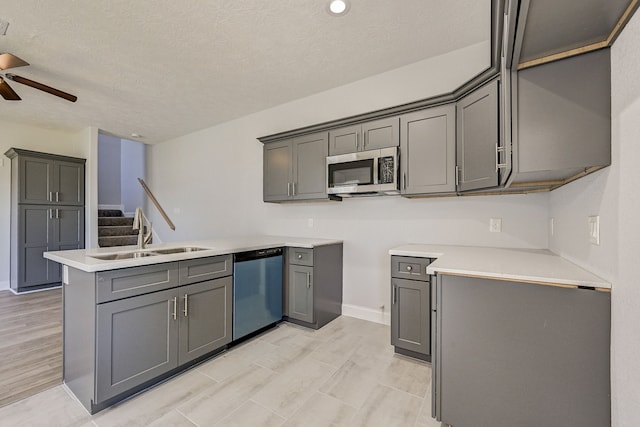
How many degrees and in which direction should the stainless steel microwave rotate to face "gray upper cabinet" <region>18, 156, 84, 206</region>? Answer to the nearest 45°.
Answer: approximately 45° to its right

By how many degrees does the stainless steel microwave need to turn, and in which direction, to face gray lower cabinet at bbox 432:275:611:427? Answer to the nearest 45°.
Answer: approximately 90° to its left

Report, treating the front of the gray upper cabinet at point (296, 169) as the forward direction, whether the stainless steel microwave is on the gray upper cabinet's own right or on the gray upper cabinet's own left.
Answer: on the gray upper cabinet's own left

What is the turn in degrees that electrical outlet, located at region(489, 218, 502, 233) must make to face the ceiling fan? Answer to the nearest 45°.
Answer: approximately 45° to its right

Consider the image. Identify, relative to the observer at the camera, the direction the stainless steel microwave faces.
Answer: facing the viewer and to the left of the viewer

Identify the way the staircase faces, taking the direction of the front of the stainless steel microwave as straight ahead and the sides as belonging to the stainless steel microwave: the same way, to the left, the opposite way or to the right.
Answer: to the left

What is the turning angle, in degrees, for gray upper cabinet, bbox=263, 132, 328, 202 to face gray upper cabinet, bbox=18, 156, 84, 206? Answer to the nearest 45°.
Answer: approximately 45° to its right

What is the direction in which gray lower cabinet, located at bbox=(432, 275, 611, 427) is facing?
to the viewer's left

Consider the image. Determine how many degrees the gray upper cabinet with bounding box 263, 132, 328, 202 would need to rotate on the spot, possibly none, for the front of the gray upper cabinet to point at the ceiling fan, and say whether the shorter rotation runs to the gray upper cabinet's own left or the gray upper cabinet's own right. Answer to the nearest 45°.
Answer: approximately 45° to the gray upper cabinet's own right

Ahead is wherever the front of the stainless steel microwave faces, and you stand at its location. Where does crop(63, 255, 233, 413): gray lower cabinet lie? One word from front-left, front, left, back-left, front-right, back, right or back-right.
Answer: front

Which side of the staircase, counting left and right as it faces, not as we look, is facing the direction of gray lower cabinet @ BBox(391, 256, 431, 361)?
front

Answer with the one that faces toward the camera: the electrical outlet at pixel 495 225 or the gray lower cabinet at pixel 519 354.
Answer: the electrical outlet

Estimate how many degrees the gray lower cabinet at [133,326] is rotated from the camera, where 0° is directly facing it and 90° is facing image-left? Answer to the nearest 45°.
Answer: approximately 315°

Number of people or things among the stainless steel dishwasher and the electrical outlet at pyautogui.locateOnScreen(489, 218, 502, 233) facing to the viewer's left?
0

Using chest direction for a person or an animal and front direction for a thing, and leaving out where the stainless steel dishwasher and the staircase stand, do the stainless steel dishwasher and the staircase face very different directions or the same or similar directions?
same or similar directions

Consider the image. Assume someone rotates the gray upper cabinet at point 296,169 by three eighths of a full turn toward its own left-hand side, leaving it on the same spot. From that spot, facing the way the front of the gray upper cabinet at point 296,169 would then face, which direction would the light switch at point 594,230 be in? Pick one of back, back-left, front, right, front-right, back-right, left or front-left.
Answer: front-right
